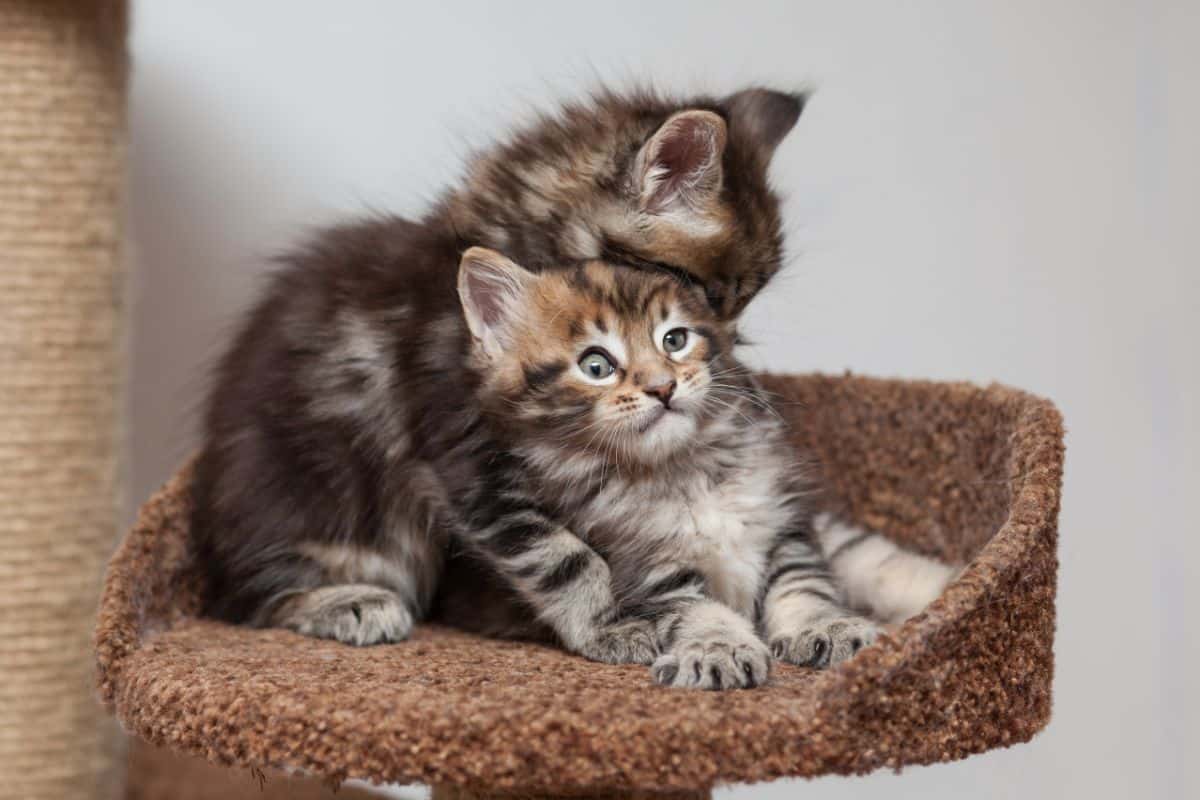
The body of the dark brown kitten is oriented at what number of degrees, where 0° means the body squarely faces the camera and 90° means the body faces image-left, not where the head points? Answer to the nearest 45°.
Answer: approximately 270°
